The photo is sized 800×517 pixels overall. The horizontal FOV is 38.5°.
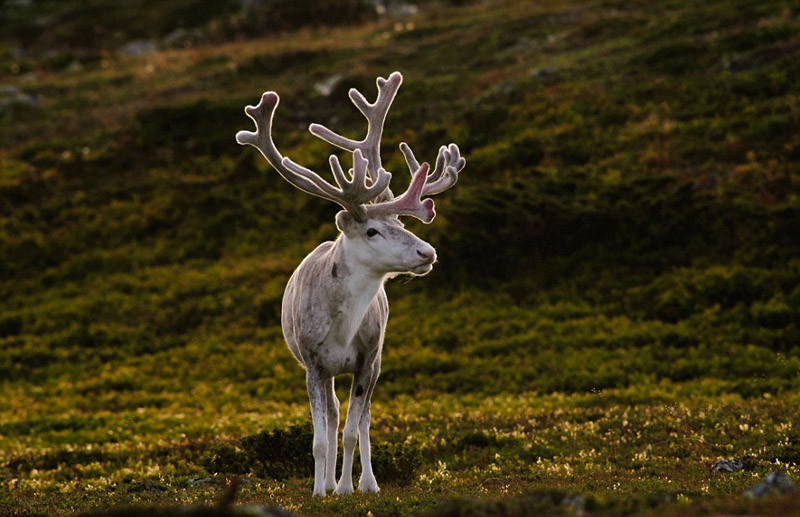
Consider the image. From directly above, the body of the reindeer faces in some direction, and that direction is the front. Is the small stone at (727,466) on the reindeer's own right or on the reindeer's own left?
on the reindeer's own left

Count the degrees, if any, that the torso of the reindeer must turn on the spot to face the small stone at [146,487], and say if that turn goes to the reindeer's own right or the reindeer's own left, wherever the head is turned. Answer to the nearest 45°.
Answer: approximately 135° to the reindeer's own right

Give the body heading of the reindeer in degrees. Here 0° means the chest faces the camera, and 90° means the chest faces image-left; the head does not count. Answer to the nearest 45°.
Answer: approximately 0°

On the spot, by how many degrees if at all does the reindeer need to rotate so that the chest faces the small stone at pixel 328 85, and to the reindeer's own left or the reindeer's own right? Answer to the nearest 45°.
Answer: approximately 180°

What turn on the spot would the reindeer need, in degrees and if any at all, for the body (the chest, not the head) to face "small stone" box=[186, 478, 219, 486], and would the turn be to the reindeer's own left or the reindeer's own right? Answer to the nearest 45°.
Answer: approximately 135° to the reindeer's own right

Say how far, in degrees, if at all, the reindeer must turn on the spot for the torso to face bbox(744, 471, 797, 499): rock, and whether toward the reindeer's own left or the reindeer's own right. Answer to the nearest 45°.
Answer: approximately 45° to the reindeer's own left

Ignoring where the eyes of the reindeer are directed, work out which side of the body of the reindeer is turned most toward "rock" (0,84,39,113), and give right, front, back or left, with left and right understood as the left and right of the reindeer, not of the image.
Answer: back

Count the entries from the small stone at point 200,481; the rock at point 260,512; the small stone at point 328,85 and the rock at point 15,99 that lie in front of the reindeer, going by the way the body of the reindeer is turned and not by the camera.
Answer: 1

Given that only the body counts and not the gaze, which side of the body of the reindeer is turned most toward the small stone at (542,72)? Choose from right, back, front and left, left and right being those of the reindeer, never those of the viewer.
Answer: back
